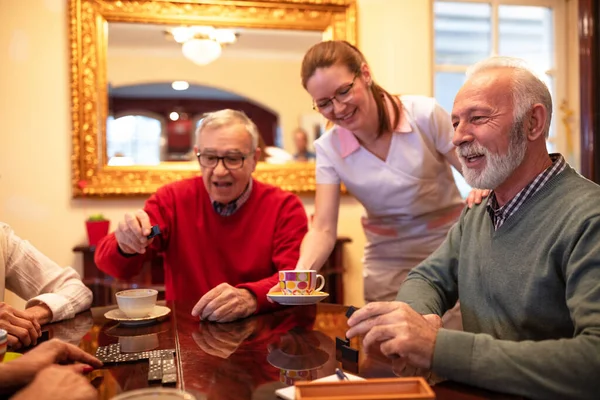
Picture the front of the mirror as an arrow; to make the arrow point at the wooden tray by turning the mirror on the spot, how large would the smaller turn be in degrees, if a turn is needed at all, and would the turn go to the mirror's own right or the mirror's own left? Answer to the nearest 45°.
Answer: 0° — it already faces it

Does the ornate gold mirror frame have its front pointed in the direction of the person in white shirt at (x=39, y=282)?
yes

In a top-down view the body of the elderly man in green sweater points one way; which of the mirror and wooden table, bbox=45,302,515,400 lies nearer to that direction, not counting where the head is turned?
the wooden table

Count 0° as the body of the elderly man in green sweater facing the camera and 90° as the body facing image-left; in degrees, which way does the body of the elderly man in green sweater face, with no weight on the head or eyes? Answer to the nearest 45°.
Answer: approximately 45°
